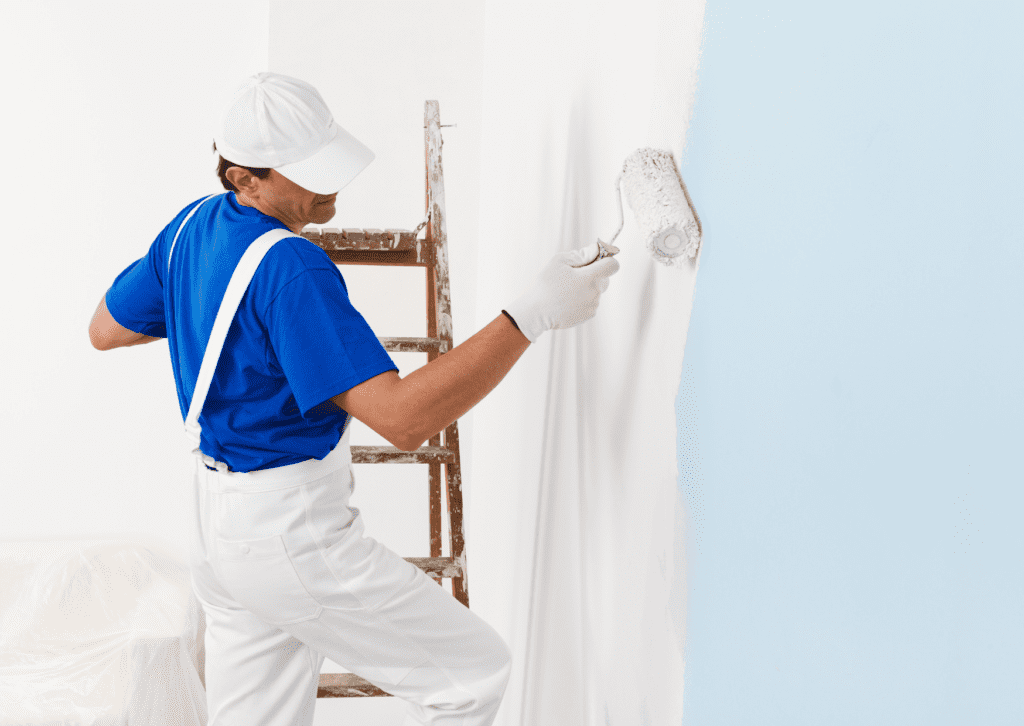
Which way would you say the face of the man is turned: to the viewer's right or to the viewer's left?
to the viewer's right

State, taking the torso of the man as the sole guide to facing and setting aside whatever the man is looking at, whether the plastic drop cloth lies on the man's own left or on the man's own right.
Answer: on the man's own left

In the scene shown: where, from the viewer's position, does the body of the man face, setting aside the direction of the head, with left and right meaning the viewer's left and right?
facing away from the viewer and to the right of the viewer
